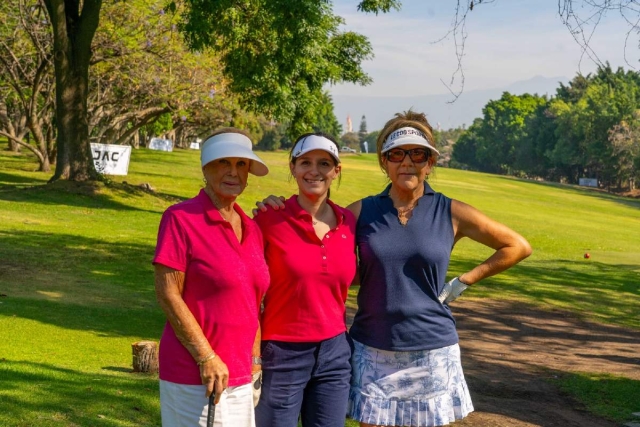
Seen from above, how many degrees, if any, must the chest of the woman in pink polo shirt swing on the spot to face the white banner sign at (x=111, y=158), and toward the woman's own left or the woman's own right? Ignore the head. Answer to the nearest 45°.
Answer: approximately 135° to the woman's own left

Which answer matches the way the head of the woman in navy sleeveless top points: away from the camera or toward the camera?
toward the camera

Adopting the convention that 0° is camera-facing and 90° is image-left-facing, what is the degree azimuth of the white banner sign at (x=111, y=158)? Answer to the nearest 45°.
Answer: approximately 0°

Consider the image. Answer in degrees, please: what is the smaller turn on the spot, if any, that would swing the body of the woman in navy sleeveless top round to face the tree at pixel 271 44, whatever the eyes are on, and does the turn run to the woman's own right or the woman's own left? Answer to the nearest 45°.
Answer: approximately 180°

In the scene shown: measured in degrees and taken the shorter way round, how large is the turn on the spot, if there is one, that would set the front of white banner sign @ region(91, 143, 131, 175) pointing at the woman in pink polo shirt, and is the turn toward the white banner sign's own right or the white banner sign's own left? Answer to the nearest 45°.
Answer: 0° — it already faces them

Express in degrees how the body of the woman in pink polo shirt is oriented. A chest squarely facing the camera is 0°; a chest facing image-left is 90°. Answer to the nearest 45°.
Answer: approximately 315°

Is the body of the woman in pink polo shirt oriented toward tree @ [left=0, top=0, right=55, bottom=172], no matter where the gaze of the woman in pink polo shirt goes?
no

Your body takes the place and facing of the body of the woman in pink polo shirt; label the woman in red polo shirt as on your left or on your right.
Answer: on your left

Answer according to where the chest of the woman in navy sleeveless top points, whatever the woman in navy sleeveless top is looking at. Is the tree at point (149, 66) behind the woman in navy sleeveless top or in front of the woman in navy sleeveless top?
behind

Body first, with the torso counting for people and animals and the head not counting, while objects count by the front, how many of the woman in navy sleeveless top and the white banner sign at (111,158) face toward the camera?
2

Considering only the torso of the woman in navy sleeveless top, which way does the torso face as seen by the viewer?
toward the camera

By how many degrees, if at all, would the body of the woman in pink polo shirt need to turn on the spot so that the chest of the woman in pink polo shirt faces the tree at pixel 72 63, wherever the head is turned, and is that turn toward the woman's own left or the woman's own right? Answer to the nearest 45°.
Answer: approximately 135° to the woman's own left

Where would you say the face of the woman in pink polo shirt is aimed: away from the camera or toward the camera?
toward the camera

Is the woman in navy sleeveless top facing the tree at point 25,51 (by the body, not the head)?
no
